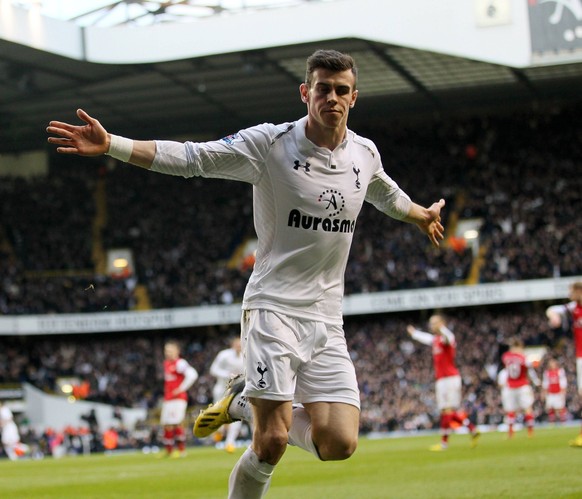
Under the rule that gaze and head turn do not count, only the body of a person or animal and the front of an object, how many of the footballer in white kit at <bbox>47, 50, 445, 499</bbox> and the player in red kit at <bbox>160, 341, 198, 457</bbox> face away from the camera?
0

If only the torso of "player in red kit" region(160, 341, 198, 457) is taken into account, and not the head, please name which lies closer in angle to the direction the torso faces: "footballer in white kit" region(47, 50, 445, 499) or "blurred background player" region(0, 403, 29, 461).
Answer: the footballer in white kit

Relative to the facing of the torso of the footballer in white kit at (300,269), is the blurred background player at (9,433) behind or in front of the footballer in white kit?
behind

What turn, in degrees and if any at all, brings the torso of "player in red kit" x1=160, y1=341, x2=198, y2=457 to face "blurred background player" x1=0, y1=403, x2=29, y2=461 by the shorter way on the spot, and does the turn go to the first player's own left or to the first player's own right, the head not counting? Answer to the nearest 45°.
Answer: approximately 90° to the first player's own right

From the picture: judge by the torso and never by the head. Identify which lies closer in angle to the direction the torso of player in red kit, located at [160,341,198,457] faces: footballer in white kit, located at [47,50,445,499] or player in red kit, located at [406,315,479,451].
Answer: the footballer in white kit

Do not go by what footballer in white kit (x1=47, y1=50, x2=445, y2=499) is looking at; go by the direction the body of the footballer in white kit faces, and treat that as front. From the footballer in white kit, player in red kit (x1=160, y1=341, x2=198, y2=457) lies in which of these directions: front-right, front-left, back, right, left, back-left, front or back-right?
back-left

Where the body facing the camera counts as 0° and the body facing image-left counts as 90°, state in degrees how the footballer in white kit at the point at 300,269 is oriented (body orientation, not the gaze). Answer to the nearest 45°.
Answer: approximately 315°

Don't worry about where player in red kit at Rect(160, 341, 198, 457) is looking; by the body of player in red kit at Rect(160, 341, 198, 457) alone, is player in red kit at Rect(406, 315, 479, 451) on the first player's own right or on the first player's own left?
on the first player's own left

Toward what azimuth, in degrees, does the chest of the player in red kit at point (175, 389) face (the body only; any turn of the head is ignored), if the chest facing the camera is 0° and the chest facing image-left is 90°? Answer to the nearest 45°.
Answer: approximately 45°
